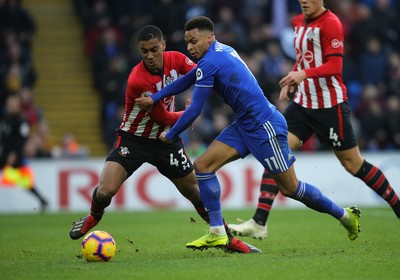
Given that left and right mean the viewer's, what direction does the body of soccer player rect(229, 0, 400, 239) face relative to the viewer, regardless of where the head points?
facing the viewer and to the left of the viewer

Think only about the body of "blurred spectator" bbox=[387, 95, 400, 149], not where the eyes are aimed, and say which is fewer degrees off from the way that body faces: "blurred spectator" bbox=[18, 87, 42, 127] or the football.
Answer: the football

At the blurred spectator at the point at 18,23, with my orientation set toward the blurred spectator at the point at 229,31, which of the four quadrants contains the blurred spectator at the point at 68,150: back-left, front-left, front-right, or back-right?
front-right

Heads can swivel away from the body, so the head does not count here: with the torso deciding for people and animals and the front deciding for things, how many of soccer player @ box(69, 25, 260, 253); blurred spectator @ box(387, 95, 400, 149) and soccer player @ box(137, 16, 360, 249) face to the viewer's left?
1

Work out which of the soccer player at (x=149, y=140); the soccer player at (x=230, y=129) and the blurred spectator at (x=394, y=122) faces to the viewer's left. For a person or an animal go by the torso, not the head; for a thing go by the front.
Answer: the soccer player at (x=230, y=129)

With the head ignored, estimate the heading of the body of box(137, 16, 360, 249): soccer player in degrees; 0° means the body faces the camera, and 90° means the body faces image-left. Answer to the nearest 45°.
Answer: approximately 90°

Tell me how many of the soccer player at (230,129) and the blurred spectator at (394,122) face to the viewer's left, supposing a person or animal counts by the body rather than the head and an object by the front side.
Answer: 1

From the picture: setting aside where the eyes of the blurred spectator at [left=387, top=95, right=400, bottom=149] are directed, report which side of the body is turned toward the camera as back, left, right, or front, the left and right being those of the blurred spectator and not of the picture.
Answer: front

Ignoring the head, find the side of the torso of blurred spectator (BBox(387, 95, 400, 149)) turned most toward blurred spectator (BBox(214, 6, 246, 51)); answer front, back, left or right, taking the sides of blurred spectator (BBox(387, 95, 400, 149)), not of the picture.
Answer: right

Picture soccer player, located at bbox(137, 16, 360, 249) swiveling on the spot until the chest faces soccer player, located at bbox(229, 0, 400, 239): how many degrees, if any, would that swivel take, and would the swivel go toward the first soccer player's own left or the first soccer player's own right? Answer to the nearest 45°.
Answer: approximately 135° to the first soccer player's own right

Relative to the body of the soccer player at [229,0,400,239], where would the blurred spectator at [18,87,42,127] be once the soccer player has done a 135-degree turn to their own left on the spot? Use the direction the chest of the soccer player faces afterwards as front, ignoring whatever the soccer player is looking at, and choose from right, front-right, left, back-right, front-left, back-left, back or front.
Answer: back-left

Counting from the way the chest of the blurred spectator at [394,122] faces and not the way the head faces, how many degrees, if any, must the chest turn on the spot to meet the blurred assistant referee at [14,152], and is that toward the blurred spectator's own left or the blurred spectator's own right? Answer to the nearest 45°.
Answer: approximately 45° to the blurred spectator's own right
